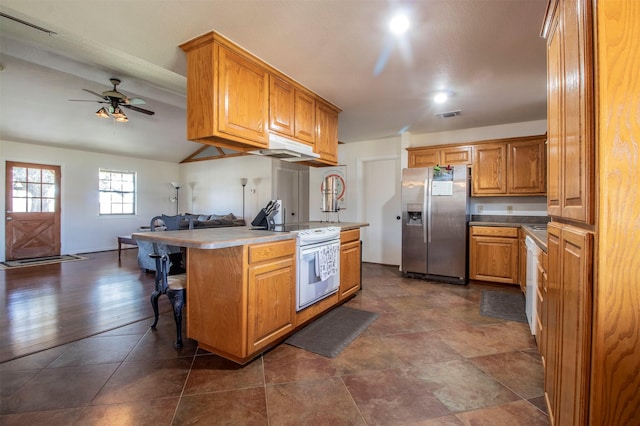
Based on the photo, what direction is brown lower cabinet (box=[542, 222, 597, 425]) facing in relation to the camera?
to the viewer's left

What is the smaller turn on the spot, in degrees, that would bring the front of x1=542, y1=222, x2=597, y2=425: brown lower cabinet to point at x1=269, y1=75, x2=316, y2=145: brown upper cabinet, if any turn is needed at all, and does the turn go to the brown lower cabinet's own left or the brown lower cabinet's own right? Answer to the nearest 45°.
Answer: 0° — it already faces it

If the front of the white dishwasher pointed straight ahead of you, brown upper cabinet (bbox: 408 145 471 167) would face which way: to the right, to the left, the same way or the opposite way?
to the left

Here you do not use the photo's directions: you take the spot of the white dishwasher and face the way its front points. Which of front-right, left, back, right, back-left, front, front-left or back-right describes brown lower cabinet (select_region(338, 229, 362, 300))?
front

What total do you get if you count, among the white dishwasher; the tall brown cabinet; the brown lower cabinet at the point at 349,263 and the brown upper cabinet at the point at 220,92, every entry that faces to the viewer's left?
2

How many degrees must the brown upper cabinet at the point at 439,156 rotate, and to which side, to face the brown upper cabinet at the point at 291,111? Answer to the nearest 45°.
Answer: approximately 45° to its right

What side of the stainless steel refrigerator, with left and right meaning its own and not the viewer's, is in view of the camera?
front

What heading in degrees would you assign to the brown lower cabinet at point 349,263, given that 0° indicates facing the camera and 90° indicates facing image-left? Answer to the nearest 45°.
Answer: approximately 315°

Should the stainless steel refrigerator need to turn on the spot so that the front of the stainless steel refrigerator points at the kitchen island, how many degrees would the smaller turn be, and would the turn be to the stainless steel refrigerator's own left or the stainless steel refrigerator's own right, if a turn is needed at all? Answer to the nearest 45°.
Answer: approximately 45° to the stainless steel refrigerator's own right

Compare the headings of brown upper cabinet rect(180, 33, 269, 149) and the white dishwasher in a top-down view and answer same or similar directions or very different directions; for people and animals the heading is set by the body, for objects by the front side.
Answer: very different directions

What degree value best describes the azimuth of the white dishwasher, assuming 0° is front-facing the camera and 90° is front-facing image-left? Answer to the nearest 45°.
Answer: approximately 90°

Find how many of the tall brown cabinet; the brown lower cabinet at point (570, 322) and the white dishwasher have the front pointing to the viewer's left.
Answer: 3

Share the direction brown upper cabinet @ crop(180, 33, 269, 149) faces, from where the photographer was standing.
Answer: facing the viewer and to the right of the viewer

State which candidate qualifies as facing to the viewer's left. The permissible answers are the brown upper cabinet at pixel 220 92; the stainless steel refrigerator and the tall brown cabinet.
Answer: the tall brown cabinet

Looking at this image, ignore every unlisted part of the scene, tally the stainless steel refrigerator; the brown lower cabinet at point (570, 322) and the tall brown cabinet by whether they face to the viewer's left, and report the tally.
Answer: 2

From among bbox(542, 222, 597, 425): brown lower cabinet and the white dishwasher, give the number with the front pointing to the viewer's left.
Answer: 2

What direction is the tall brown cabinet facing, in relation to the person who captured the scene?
facing to the left of the viewer
